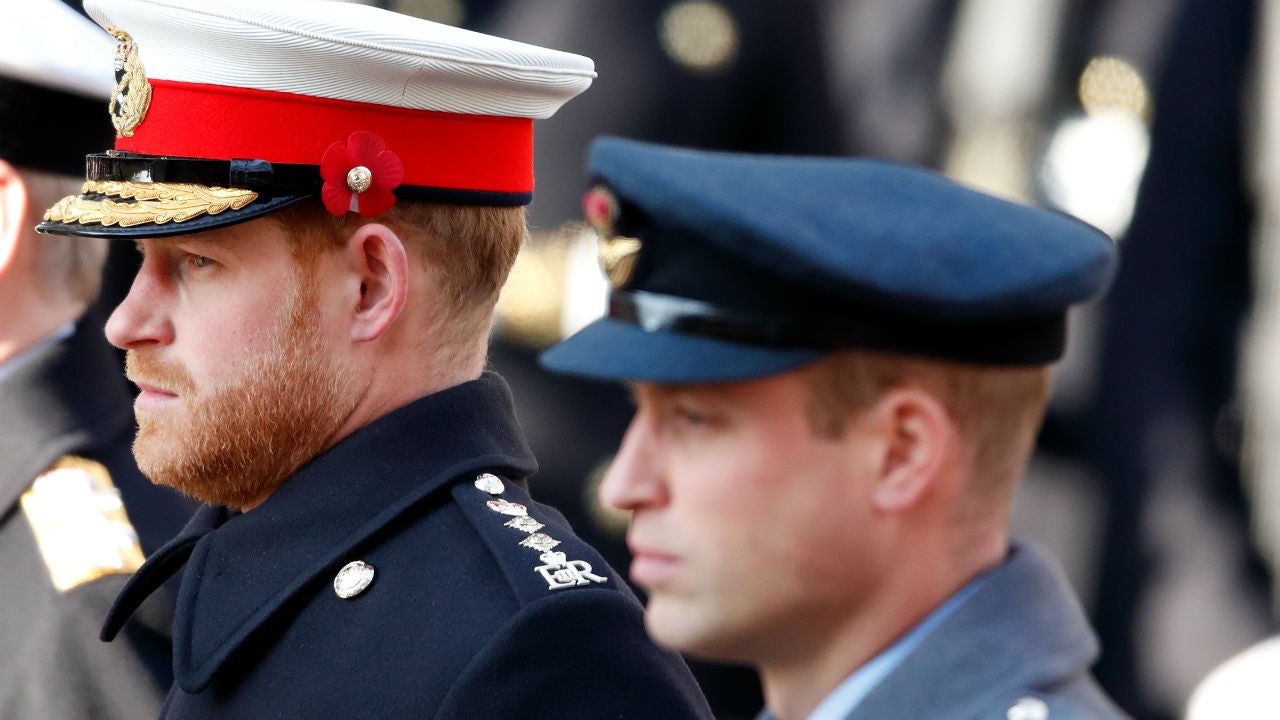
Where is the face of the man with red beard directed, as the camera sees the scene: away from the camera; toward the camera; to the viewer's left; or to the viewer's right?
to the viewer's left

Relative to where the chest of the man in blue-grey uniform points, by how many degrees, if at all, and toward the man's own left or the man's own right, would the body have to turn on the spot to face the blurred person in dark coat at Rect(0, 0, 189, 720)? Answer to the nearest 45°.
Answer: approximately 45° to the man's own right

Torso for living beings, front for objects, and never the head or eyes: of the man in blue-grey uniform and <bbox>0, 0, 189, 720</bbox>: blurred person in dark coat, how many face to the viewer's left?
2

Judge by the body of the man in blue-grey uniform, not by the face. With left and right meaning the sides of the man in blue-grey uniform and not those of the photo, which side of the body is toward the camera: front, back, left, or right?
left

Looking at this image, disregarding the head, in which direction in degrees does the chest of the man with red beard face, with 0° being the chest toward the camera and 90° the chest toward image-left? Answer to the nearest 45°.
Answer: approximately 90°

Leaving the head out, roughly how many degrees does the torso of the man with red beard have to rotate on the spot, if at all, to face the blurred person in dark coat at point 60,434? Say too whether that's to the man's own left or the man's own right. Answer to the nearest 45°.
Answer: approximately 45° to the man's own right

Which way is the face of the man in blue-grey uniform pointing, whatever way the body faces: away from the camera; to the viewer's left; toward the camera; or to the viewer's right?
to the viewer's left

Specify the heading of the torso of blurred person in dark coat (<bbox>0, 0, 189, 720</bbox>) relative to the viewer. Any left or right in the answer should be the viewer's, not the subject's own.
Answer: facing to the left of the viewer

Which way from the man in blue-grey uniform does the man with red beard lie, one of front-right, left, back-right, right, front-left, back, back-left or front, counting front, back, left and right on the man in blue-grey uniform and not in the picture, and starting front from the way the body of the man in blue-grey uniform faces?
front-right

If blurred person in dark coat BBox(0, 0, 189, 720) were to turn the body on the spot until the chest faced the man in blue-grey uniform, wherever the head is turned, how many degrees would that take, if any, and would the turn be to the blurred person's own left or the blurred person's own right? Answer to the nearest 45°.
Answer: approximately 135° to the blurred person's own left
